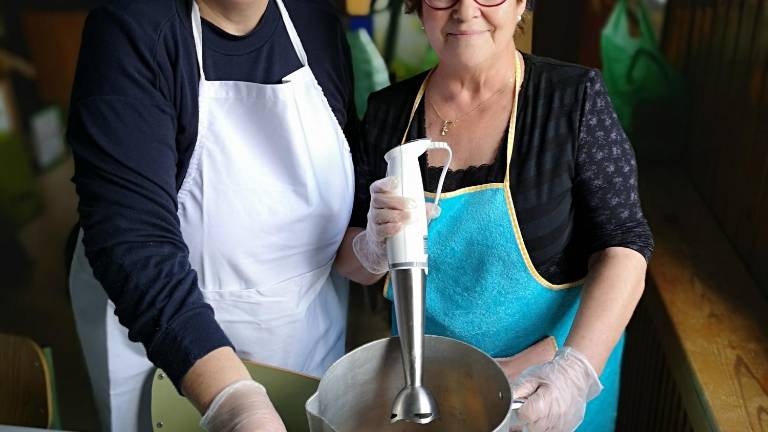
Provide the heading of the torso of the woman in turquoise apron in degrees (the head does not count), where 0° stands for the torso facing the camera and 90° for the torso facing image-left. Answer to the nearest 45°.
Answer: approximately 45°

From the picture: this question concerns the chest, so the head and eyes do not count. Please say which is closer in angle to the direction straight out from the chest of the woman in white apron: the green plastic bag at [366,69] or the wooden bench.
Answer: the wooden bench

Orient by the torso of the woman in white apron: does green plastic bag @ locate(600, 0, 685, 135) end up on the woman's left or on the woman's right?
on the woman's left

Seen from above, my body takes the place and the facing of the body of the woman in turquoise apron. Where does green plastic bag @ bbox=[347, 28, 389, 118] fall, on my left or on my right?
on my right
